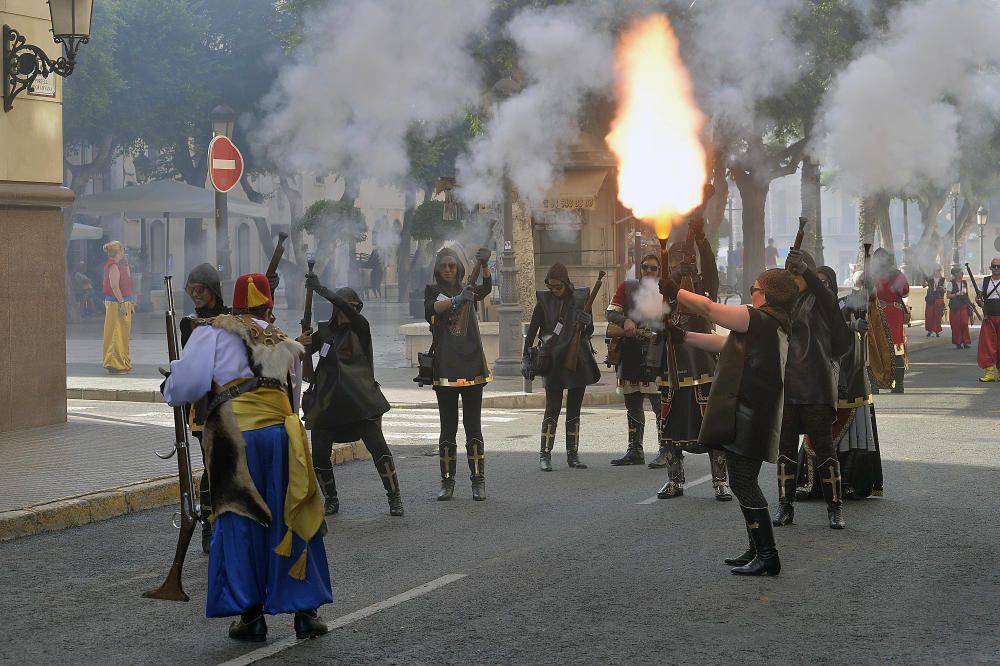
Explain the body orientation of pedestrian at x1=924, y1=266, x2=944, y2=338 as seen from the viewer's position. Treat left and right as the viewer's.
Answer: facing the viewer

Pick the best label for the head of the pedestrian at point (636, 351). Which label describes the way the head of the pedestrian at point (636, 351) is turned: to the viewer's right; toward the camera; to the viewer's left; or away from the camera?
toward the camera

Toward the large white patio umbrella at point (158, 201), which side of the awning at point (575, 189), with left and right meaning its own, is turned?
right

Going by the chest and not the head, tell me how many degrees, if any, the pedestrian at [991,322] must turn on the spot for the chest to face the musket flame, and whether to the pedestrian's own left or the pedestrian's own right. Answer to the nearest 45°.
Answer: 0° — they already face it

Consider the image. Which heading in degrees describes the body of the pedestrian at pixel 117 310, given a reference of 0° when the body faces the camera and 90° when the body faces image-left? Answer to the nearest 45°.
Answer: approximately 270°

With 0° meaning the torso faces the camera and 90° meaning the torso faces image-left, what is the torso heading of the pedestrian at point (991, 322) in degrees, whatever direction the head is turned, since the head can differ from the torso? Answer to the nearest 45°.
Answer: approximately 0°

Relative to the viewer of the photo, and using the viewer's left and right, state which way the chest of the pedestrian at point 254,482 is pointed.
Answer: facing away from the viewer

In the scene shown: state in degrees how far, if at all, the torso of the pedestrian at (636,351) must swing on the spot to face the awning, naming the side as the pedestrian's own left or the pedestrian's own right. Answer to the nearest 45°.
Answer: approximately 180°

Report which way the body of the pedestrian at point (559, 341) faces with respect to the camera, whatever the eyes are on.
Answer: toward the camera

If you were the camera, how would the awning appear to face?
facing the viewer and to the left of the viewer

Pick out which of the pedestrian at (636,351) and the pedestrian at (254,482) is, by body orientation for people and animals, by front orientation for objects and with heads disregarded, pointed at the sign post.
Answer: the pedestrian at (254,482)

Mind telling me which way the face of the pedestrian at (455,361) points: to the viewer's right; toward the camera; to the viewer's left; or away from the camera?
toward the camera

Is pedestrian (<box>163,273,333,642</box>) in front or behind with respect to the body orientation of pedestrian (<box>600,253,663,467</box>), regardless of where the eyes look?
in front

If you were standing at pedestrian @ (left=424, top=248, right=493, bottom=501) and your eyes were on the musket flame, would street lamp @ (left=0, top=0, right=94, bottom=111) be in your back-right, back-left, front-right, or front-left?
back-left

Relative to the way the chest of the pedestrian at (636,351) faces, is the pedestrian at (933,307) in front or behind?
behind

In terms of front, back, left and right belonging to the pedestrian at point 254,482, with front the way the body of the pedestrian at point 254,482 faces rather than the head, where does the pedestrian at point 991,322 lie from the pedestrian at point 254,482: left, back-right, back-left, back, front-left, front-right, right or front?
front-right

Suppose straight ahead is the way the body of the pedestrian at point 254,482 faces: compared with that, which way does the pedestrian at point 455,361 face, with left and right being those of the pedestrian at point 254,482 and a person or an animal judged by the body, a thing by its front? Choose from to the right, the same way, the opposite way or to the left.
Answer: the opposite way
